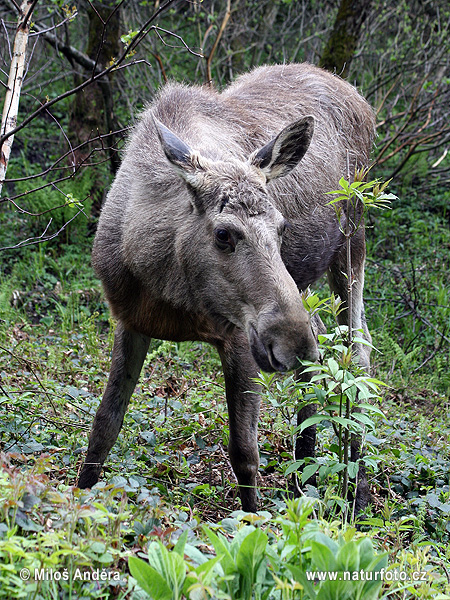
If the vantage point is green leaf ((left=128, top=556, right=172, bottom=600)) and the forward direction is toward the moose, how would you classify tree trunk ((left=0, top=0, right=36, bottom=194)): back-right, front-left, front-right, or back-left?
front-left

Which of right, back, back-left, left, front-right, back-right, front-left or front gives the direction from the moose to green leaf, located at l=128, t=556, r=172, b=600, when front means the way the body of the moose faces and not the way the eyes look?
front-left

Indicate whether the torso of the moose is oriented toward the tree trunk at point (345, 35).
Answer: no

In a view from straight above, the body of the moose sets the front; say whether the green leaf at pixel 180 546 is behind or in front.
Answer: in front

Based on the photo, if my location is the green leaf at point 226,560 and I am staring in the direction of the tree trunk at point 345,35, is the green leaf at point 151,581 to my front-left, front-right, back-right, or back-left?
back-left

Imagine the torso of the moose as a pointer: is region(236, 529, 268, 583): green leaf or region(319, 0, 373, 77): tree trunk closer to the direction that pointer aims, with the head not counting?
the green leaf

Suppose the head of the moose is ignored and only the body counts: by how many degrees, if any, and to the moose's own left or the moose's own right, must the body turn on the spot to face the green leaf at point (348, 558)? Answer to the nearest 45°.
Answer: approximately 45° to the moose's own left

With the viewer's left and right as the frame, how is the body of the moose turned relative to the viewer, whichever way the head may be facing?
facing the viewer and to the left of the viewer

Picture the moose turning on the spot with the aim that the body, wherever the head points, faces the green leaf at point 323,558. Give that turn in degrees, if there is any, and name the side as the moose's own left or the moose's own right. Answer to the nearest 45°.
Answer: approximately 45° to the moose's own left

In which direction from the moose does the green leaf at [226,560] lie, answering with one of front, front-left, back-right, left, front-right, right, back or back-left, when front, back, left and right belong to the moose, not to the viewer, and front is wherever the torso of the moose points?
front-left
